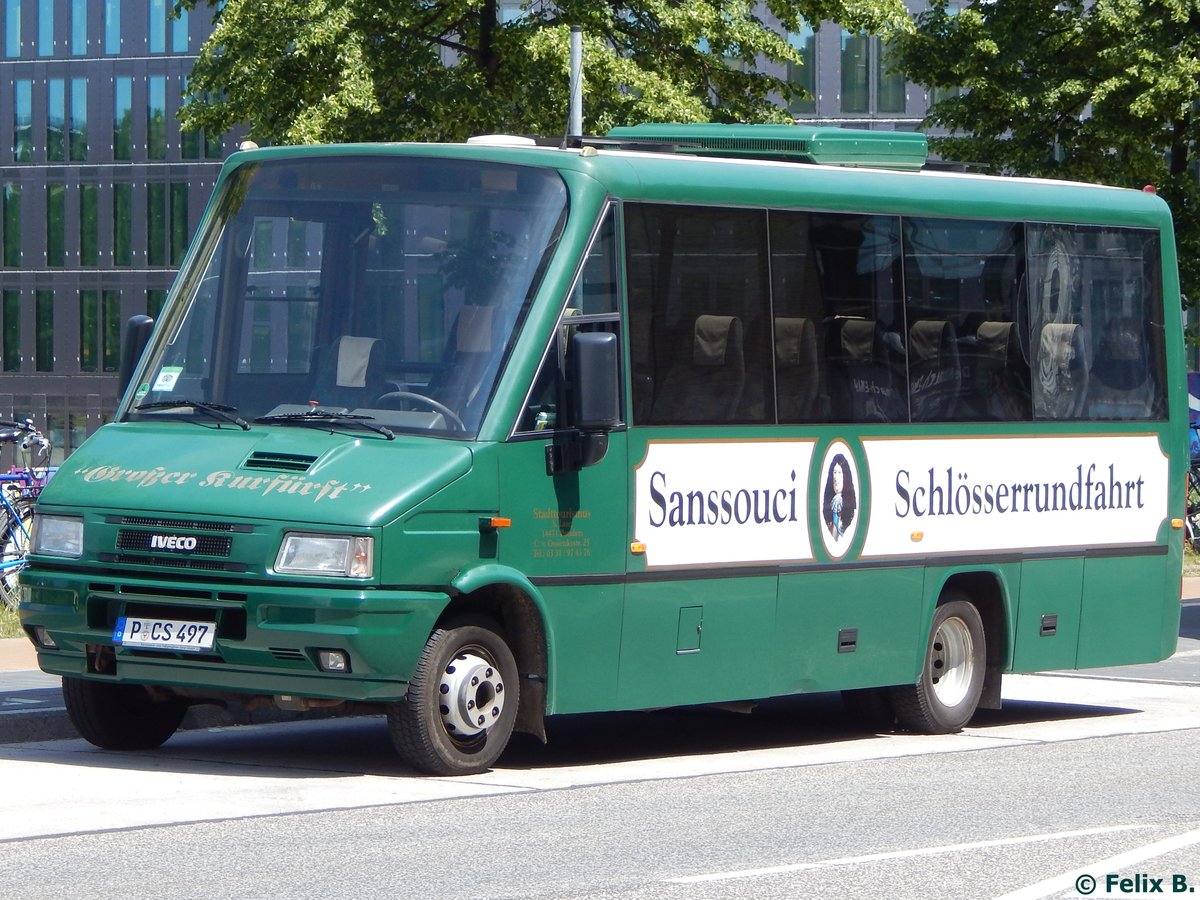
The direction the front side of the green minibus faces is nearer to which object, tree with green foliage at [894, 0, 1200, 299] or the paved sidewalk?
the paved sidewalk

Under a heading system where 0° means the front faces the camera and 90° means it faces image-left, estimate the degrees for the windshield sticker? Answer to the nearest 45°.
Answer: approximately 45°

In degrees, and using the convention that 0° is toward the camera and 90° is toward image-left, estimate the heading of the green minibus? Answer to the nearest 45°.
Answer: approximately 45°

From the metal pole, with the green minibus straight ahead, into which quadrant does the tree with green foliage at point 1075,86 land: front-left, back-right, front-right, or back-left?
back-left

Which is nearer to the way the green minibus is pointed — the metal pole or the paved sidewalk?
the paved sidewalk

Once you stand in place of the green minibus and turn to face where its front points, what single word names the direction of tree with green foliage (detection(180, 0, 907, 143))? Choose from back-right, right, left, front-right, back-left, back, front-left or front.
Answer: back-right

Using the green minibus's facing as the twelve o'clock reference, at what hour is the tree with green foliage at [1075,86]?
The tree with green foliage is roughly at 5 o'clock from the green minibus.

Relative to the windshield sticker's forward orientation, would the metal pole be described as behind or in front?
behind
